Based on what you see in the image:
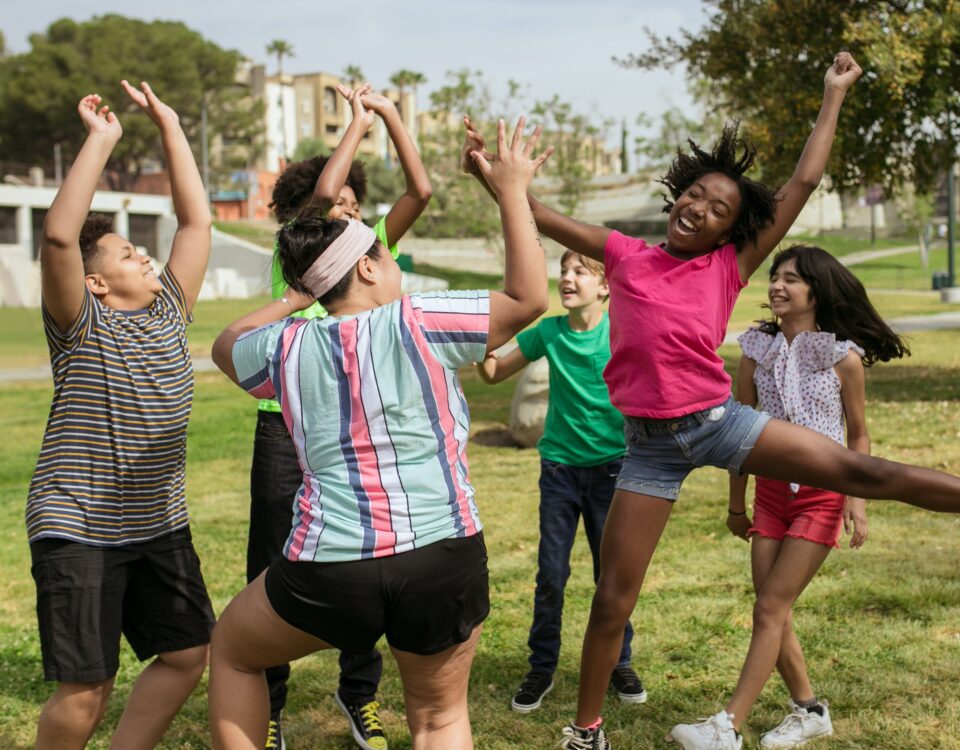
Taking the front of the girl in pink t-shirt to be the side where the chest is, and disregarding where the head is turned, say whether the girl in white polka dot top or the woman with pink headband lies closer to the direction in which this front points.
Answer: the woman with pink headband

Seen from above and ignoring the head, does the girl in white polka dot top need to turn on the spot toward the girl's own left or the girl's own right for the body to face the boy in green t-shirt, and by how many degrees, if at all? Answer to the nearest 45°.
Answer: approximately 45° to the girl's own right

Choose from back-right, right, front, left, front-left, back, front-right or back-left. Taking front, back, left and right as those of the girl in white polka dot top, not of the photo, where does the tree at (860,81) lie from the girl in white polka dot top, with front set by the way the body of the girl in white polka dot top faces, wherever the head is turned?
back-right

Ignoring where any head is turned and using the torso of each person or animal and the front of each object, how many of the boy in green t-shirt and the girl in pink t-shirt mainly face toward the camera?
2

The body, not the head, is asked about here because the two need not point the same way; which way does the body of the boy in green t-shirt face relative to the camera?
toward the camera

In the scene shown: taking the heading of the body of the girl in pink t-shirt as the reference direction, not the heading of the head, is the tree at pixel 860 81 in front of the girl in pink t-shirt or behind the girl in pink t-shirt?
behind

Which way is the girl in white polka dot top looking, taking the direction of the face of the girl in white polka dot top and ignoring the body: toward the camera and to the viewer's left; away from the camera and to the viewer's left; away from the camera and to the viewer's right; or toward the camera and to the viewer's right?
toward the camera and to the viewer's left

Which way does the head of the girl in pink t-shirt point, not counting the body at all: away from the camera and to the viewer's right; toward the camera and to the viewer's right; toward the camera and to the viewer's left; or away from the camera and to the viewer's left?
toward the camera and to the viewer's left

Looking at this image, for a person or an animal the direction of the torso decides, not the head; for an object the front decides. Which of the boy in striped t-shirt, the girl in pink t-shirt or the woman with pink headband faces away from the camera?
the woman with pink headband

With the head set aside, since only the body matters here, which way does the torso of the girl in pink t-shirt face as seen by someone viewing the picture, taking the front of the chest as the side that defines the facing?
toward the camera

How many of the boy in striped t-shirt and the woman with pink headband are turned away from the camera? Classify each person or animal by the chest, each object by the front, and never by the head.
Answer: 1

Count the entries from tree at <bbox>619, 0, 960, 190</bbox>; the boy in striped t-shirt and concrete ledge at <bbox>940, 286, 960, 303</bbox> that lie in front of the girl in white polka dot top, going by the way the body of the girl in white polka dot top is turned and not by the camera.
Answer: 1

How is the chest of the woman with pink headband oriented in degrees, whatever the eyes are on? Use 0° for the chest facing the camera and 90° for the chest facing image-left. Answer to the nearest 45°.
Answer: approximately 180°

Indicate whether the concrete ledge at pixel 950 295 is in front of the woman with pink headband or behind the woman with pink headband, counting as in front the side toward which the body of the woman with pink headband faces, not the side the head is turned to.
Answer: in front

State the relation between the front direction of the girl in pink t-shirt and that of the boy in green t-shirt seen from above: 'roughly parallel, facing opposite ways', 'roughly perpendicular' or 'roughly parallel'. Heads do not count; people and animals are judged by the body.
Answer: roughly parallel

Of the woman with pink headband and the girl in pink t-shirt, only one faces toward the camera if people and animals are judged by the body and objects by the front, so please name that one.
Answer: the girl in pink t-shirt

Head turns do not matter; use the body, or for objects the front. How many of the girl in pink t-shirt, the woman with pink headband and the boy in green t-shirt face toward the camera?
2
